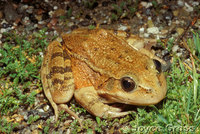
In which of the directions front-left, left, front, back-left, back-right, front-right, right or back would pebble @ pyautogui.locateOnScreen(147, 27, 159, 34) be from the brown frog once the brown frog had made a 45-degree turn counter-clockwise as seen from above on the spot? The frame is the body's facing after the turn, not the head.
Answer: front-left

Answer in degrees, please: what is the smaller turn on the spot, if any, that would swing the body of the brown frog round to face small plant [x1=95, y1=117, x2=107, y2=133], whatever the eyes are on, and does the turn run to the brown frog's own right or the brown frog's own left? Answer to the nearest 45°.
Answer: approximately 45° to the brown frog's own right

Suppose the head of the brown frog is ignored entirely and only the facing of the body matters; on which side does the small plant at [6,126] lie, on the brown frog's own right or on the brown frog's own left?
on the brown frog's own right

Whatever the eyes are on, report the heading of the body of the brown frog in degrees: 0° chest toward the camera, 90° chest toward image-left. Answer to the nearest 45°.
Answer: approximately 315°

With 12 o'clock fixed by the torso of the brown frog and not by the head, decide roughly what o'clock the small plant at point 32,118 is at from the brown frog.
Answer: The small plant is roughly at 4 o'clock from the brown frog.
